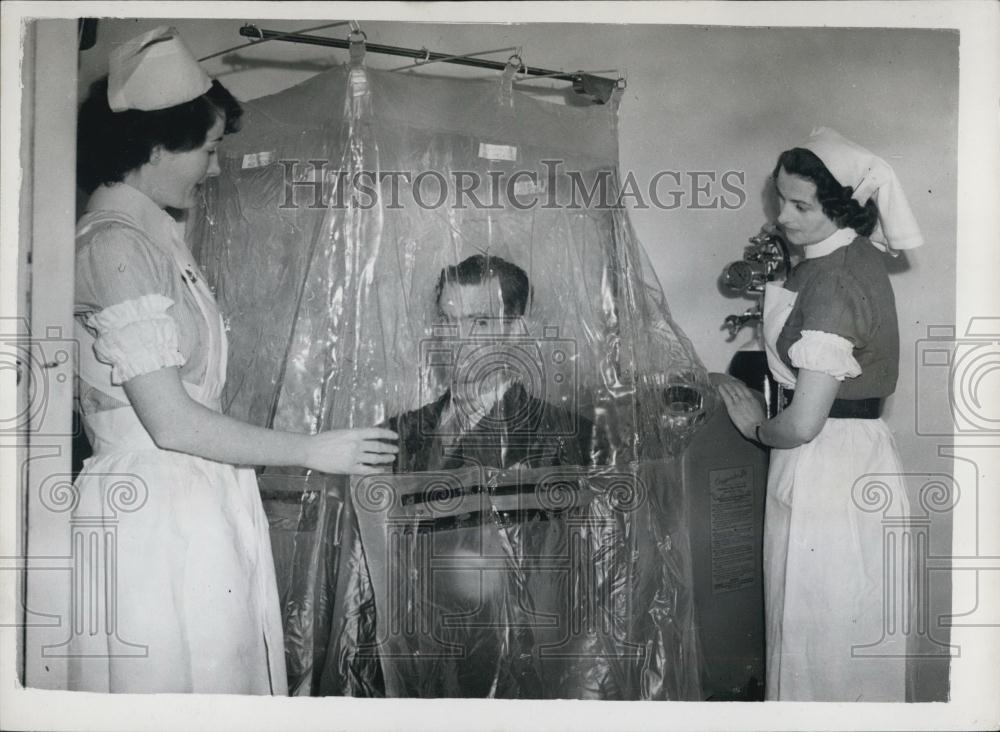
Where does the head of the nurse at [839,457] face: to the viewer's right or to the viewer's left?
to the viewer's left

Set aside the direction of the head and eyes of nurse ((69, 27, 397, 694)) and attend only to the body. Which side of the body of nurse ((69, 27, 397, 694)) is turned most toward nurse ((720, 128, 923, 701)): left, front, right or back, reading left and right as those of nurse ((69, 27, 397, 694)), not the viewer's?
front

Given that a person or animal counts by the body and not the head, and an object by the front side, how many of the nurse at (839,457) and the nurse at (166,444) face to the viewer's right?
1

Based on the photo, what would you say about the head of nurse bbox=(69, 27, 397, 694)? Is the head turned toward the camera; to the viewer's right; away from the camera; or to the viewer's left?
to the viewer's right

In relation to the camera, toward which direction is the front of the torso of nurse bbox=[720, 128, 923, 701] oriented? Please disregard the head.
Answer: to the viewer's left

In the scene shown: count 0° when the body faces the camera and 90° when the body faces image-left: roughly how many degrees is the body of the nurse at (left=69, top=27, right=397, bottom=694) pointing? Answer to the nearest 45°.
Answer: approximately 270°
